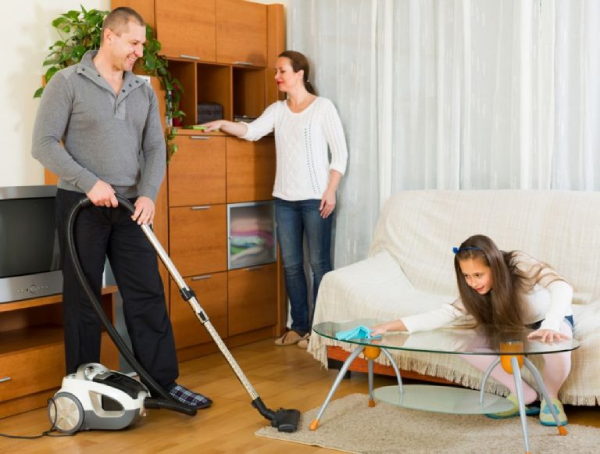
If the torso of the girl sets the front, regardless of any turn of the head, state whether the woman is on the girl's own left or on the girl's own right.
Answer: on the girl's own right

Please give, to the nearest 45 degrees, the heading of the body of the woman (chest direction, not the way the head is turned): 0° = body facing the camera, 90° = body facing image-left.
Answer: approximately 45°

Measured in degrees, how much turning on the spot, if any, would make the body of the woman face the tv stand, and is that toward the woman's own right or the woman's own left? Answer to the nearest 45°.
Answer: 0° — they already face it

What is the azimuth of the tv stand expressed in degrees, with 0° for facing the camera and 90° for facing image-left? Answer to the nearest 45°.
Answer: approximately 315°

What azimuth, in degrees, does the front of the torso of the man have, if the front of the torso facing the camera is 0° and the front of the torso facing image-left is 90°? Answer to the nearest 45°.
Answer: approximately 315°

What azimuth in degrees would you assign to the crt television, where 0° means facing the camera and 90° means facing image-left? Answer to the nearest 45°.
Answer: approximately 315°

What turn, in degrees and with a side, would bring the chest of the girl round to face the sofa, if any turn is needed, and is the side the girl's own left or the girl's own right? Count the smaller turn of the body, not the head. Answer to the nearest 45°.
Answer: approximately 135° to the girl's own right

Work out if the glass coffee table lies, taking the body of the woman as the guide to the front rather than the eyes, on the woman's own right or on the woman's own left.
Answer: on the woman's own left
